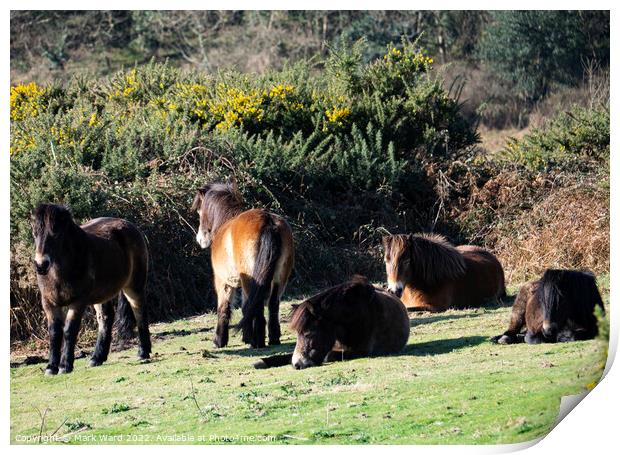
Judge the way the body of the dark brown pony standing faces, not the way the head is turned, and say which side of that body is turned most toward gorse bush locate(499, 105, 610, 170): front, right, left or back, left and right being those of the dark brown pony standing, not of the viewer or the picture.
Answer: back

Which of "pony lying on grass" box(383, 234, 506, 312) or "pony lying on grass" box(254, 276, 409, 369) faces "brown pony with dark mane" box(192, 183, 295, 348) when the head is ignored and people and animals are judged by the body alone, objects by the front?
"pony lying on grass" box(383, 234, 506, 312)

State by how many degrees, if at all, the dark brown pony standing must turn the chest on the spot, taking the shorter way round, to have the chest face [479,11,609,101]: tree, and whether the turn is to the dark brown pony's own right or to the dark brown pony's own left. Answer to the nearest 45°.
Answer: approximately 180°

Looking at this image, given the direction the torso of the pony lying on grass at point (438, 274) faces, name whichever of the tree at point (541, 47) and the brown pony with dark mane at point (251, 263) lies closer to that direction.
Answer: the brown pony with dark mane

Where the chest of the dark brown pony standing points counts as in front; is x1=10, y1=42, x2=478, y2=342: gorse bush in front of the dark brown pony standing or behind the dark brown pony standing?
behind

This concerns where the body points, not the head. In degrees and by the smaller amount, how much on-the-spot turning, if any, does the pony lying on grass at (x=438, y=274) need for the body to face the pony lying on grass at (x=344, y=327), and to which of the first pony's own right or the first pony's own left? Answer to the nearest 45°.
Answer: approximately 45° to the first pony's own left

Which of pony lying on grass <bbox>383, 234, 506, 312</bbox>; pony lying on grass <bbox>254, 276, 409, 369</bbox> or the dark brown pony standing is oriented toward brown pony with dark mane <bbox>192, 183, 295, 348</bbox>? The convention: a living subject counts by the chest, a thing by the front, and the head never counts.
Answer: pony lying on grass <bbox>383, 234, 506, 312</bbox>

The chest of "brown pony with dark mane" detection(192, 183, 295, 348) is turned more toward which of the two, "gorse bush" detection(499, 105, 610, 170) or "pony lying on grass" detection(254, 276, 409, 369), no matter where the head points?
the gorse bush

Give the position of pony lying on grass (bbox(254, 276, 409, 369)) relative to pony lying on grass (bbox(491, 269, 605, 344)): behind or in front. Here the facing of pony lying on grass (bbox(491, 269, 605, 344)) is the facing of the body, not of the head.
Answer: in front

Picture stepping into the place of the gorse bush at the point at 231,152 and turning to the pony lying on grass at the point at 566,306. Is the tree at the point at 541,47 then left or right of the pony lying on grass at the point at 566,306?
left

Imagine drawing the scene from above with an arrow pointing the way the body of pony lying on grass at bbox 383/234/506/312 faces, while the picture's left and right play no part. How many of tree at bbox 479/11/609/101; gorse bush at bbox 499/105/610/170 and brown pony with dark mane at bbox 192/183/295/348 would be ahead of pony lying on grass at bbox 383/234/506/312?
1

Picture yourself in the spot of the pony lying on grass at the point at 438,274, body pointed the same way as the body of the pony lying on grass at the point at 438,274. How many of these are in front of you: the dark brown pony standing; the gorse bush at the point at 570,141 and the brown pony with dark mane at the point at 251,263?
2

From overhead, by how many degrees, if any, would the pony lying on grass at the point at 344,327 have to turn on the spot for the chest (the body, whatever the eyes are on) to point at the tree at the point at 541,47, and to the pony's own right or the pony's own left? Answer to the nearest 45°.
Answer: approximately 180°

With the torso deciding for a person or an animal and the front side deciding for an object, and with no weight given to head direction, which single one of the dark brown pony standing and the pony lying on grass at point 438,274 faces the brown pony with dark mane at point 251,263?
the pony lying on grass

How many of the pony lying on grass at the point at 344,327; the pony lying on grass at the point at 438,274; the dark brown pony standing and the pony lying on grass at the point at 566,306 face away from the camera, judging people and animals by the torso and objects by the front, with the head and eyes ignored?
0

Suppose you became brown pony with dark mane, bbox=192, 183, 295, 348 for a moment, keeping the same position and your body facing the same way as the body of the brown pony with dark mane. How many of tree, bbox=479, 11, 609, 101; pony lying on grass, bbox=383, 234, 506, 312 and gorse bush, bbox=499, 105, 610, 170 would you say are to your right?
3

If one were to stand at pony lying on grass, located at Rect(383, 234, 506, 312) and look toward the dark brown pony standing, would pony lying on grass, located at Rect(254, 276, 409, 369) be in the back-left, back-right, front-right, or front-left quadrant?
front-left
